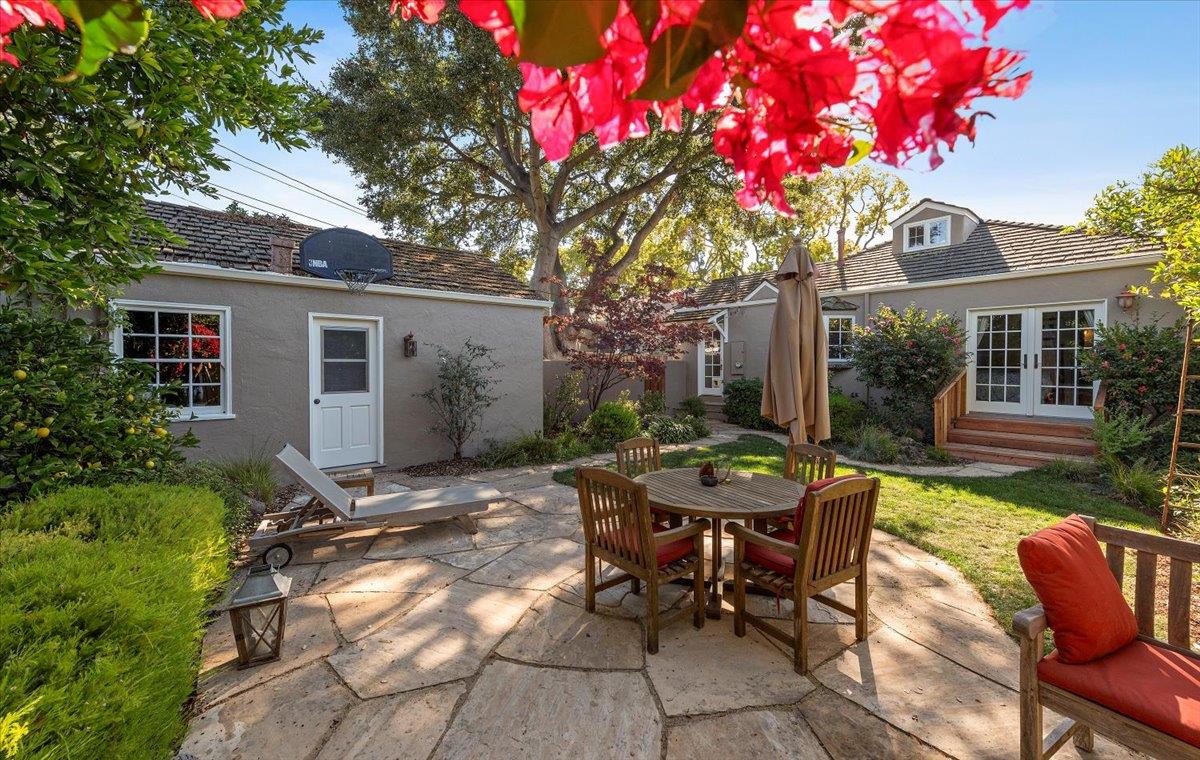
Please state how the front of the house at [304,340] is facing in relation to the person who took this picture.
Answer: facing the viewer

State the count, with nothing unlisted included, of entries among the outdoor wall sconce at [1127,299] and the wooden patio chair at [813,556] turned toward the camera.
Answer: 1

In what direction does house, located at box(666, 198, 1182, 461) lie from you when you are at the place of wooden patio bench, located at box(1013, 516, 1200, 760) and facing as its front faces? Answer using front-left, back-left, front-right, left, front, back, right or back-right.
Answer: back-right

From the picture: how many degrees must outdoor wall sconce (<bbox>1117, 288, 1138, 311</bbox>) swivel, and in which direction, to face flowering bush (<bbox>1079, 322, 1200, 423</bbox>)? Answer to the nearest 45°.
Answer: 0° — it already faces it

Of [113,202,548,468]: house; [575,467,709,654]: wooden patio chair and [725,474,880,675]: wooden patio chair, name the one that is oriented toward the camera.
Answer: the house

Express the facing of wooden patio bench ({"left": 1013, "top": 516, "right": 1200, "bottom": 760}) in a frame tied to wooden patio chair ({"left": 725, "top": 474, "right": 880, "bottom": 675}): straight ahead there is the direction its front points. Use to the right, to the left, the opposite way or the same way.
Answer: to the left

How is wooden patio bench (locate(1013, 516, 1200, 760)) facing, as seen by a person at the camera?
facing the viewer and to the left of the viewer

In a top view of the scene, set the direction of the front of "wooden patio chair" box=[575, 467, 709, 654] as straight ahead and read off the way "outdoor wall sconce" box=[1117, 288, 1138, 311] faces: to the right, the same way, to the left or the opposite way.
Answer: the opposite way

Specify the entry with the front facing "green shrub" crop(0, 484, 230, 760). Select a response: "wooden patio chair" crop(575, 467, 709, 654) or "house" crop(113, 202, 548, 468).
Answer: the house

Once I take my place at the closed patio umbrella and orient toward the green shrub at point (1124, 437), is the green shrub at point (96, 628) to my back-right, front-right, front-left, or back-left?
back-right

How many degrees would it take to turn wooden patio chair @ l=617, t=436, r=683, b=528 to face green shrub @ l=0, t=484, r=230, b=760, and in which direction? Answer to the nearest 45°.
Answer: approximately 90° to its right

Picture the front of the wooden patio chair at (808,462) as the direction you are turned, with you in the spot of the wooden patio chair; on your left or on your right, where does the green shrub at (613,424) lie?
on your right

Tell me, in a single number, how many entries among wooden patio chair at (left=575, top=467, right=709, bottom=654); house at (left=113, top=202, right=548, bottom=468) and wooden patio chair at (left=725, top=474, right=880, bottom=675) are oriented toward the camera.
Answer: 1

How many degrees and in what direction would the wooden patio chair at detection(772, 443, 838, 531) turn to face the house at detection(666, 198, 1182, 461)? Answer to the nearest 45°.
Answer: approximately 180°

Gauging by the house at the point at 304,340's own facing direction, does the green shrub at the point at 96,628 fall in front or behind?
in front

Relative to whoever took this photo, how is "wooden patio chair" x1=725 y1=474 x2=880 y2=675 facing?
facing away from the viewer and to the left of the viewer
